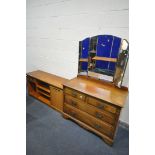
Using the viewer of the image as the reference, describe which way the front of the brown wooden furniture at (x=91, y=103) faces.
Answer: facing the viewer and to the left of the viewer
